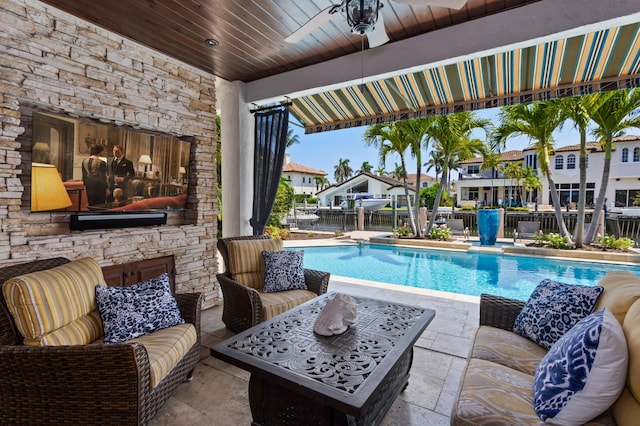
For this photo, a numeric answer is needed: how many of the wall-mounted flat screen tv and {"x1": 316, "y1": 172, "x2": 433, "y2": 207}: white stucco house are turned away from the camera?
0

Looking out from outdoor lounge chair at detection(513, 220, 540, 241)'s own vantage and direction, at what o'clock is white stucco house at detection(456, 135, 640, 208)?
The white stucco house is roughly at 5 o'clock from the outdoor lounge chair.

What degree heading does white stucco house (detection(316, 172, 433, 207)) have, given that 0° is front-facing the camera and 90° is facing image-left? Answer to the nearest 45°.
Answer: approximately 0°

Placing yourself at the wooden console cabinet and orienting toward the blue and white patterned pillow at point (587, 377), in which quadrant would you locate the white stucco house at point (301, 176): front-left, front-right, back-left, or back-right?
back-left

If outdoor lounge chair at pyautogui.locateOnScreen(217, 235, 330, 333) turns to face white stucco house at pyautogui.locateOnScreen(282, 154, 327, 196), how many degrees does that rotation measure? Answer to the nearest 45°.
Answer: approximately 135° to its left

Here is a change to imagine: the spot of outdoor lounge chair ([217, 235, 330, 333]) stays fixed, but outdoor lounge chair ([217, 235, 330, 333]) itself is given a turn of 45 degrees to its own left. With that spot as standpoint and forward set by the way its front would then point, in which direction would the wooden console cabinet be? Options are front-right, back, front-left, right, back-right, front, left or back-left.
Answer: back

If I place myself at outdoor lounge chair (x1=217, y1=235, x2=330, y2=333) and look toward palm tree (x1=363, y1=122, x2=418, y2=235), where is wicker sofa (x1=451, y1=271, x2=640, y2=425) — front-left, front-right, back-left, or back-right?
back-right
